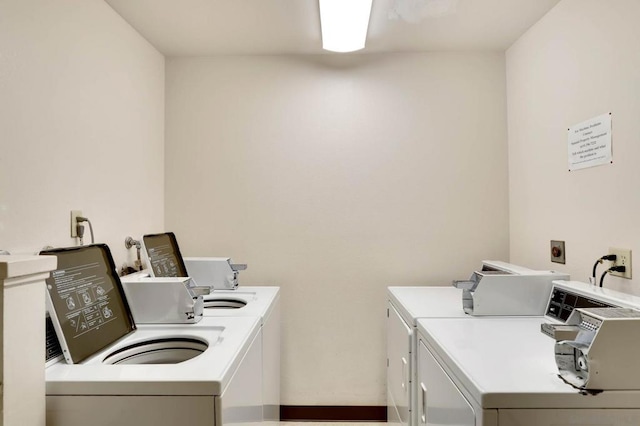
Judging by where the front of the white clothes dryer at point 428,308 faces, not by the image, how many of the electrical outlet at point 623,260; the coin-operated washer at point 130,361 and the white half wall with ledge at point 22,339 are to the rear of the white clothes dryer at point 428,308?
1

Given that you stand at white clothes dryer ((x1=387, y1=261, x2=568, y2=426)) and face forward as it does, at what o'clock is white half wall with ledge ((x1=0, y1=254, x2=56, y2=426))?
The white half wall with ledge is roughly at 10 o'clock from the white clothes dryer.

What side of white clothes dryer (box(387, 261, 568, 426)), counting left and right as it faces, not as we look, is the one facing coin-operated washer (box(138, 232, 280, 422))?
front

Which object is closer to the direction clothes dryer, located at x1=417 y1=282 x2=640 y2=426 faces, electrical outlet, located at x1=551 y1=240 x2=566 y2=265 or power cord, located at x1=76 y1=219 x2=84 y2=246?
the power cord

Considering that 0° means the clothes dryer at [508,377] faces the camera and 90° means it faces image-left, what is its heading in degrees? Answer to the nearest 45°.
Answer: approximately 90°

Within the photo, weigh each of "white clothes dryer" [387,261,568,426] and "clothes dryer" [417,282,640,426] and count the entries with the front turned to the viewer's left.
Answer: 2

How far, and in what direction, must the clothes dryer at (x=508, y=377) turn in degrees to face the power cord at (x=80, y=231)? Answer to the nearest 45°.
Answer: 0° — it already faces it

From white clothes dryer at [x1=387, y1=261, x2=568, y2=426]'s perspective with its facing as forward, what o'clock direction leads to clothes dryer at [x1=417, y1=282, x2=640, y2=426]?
The clothes dryer is roughly at 8 o'clock from the white clothes dryer.

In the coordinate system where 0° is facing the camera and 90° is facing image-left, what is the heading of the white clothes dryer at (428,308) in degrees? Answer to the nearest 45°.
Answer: approximately 90°
